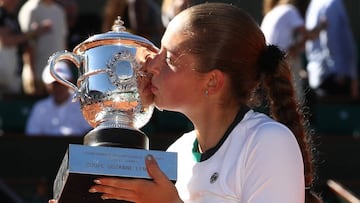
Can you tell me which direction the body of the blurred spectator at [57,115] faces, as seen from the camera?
toward the camera

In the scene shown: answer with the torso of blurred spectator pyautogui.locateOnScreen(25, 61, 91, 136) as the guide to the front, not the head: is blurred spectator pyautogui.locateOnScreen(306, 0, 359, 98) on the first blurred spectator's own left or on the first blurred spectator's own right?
on the first blurred spectator's own left
